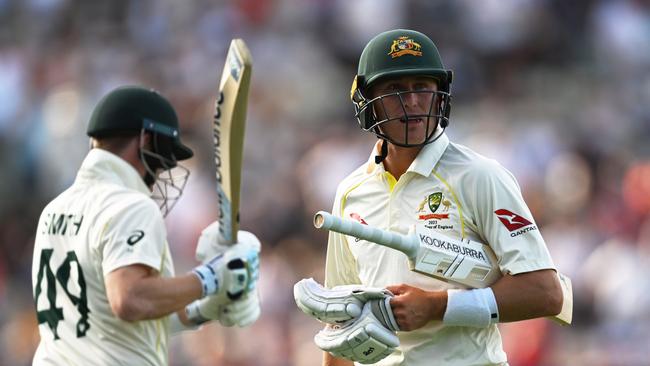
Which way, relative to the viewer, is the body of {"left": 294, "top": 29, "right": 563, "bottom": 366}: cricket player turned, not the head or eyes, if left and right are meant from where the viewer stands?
facing the viewer and to the left of the viewer

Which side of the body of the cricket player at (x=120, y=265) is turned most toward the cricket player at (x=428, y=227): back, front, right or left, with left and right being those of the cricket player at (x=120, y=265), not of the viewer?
right

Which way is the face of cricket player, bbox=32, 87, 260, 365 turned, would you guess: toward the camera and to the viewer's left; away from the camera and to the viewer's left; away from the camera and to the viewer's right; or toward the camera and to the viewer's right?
away from the camera and to the viewer's right

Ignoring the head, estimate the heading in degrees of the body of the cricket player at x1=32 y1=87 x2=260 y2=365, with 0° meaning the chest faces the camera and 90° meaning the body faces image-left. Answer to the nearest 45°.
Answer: approximately 225°

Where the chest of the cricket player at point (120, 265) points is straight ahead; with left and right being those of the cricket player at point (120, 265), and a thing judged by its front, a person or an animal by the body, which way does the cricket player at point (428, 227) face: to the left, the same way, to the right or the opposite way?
the opposite way

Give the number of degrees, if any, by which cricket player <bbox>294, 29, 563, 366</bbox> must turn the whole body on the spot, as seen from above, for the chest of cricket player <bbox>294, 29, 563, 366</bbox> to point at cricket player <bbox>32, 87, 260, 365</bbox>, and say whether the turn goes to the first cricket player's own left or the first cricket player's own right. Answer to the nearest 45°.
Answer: approximately 45° to the first cricket player's own right
